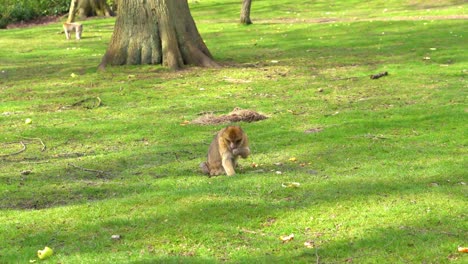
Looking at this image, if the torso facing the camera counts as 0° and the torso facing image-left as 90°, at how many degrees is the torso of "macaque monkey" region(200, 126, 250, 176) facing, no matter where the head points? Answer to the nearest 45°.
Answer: approximately 315°

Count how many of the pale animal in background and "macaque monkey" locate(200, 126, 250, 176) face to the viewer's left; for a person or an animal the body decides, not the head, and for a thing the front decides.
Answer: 1

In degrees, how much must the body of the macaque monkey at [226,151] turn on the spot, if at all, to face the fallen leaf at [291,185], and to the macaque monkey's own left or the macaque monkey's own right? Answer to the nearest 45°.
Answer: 0° — it already faces it

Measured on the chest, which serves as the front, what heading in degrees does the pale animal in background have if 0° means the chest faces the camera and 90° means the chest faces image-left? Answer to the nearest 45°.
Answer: approximately 90°

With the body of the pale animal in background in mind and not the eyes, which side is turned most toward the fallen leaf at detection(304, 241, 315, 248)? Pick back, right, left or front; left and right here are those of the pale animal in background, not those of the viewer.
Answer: left

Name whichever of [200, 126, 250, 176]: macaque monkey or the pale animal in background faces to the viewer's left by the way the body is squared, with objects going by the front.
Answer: the pale animal in background

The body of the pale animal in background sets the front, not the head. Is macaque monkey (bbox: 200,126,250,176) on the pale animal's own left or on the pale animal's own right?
on the pale animal's own left
